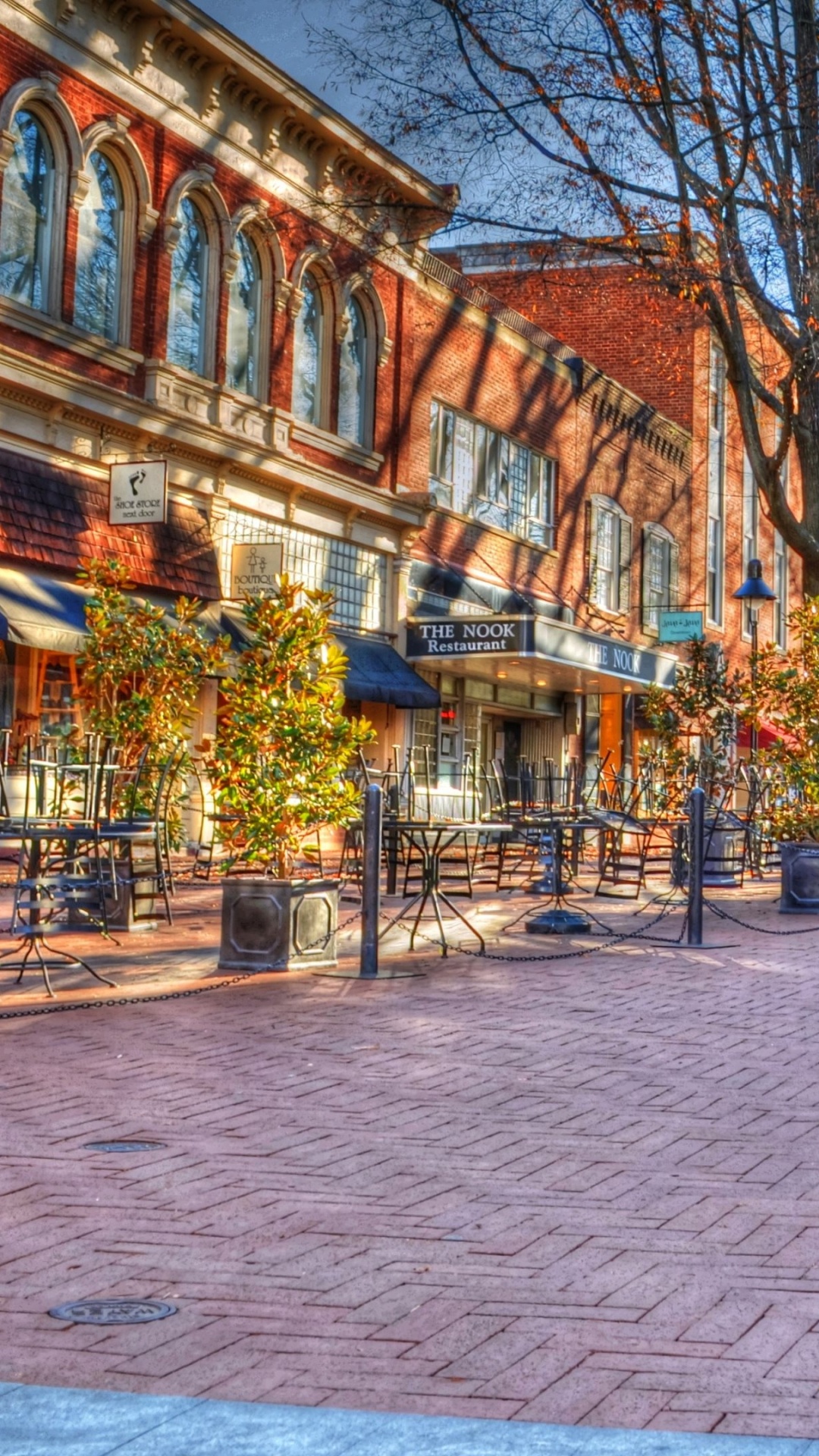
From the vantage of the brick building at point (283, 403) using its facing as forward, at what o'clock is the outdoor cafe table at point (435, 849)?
The outdoor cafe table is roughly at 1 o'clock from the brick building.

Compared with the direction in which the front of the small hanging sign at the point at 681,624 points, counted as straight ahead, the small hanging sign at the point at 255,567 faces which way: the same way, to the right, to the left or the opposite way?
the same way

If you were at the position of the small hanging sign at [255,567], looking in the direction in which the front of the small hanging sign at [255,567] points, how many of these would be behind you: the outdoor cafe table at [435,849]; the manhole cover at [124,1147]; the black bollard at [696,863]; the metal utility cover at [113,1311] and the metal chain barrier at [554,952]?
0

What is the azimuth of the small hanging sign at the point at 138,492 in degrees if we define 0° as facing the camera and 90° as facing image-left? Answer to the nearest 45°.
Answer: approximately 0°

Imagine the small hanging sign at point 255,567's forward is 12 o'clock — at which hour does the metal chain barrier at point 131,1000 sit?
The metal chain barrier is roughly at 12 o'clock from the small hanging sign.

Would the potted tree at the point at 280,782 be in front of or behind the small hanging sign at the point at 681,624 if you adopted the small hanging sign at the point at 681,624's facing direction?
in front

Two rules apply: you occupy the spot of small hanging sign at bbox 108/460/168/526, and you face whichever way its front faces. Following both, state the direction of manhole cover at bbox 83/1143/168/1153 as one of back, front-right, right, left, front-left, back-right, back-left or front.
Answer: front

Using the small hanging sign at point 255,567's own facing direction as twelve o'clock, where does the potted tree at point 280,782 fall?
The potted tree is roughly at 12 o'clock from the small hanging sign.

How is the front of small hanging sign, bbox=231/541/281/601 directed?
toward the camera

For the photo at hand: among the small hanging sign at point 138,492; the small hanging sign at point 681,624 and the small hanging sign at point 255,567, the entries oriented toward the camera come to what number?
3

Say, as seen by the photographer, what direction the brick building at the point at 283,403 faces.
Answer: facing the viewer and to the right of the viewer

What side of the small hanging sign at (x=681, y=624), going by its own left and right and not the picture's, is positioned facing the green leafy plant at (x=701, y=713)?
front

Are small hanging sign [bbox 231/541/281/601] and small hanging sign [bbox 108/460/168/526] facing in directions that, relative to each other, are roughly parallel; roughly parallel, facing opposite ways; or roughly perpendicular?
roughly parallel

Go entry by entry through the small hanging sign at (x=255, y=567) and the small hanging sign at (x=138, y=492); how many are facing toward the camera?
2

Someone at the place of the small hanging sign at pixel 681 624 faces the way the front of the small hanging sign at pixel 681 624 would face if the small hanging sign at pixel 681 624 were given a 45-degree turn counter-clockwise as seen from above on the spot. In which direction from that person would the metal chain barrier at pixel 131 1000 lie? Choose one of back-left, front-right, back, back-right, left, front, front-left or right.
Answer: front-right

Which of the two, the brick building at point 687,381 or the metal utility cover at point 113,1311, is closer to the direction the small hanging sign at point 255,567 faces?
the metal utility cover
